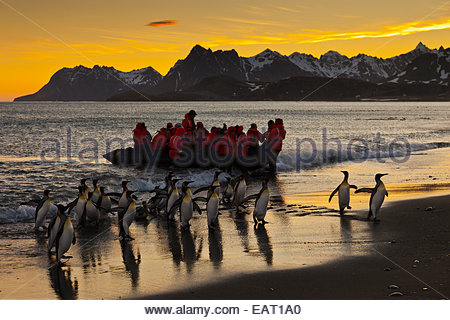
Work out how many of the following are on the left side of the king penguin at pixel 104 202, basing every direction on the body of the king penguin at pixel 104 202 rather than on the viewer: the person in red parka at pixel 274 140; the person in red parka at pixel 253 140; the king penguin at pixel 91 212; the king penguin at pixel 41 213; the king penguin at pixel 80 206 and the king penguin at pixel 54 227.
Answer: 2

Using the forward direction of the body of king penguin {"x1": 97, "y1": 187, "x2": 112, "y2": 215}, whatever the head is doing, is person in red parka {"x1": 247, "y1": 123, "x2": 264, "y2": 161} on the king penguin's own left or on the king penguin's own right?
on the king penguin's own left

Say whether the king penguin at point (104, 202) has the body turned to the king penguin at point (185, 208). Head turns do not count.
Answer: yes

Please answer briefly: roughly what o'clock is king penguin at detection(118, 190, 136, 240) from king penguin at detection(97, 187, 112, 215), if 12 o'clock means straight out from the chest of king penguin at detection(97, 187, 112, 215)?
king penguin at detection(118, 190, 136, 240) is roughly at 1 o'clock from king penguin at detection(97, 187, 112, 215).

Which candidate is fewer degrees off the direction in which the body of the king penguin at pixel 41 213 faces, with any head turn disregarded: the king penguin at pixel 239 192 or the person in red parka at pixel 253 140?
the king penguin

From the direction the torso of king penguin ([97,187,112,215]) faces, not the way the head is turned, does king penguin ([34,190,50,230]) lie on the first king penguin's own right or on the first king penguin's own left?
on the first king penguin's own right

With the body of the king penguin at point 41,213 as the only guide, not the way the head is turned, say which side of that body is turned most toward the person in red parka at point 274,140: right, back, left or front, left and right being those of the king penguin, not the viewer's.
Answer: left

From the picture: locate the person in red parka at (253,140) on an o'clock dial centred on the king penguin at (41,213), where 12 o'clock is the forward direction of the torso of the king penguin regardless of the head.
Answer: The person in red parka is roughly at 9 o'clock from the king penguin.

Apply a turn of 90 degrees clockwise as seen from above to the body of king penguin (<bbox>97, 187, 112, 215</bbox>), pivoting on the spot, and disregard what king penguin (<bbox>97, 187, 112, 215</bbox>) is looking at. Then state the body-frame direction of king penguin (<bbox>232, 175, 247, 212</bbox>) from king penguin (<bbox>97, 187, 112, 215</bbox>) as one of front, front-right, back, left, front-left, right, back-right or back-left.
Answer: back-left

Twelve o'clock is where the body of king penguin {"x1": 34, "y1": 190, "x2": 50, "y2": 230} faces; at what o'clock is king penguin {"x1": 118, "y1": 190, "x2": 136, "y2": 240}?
king penguin {"x1": 118, "y1": 190, "x2": 136, "y2": 240} is roughly at 12 o'clock from king penguin {"x1": 34, "y1": 190, "x2": 50, "y2": 230}.

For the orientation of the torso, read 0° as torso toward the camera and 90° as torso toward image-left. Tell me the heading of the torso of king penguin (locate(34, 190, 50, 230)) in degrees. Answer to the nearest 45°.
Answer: approximately 315°

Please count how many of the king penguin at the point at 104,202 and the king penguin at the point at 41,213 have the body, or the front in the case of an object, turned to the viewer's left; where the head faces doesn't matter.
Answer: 0
